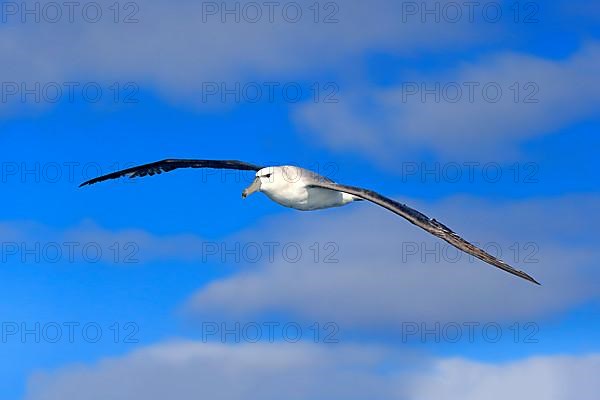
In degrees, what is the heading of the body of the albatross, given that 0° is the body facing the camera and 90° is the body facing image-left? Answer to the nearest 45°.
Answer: approximately 45°
